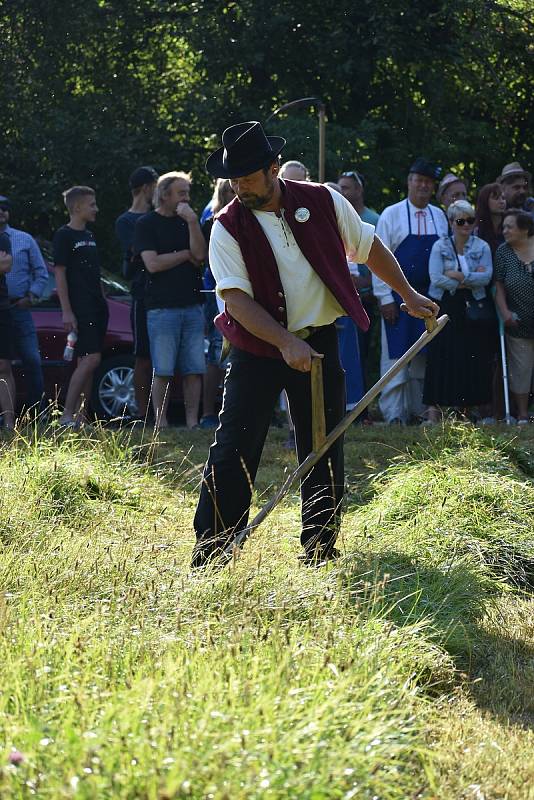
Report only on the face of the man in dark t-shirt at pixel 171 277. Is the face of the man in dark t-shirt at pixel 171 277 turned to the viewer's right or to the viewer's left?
to the viewer's right

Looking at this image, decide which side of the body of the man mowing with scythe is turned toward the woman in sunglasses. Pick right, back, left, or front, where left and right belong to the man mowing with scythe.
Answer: back

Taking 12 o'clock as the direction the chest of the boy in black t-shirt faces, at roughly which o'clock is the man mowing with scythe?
The man mowing with scythe is roughly at 1 o'clock from the boy in black t-shirt.

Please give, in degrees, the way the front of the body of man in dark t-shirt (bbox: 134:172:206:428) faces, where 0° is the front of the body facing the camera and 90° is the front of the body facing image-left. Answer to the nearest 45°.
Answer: approximately 315°

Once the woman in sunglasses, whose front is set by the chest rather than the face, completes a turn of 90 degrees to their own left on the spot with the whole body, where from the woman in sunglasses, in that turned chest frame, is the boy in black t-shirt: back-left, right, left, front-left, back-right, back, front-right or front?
back

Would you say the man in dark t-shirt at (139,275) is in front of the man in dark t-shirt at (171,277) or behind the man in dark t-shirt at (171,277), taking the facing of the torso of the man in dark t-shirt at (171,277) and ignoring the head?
behind

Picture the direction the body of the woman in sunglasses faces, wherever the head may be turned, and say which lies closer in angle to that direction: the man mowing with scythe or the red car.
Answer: the man mowing with scythe

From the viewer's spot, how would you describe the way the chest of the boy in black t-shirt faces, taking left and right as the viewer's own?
facing the viewer and to the right of the viewer

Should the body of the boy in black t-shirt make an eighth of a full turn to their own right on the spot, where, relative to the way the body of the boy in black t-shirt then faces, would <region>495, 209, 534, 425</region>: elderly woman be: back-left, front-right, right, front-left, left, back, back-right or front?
left

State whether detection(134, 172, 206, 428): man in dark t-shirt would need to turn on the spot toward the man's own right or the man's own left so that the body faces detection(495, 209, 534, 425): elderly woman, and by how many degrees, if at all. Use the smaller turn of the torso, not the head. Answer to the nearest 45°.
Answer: approximately 45° to the man's own left

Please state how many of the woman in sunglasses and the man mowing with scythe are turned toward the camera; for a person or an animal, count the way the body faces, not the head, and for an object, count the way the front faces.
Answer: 2

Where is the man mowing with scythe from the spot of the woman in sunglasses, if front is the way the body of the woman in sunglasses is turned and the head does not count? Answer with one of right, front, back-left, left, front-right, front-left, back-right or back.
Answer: front

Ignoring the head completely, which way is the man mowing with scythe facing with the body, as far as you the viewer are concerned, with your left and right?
facing the viewer

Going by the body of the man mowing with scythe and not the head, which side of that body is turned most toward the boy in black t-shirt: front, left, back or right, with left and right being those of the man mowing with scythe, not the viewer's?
back

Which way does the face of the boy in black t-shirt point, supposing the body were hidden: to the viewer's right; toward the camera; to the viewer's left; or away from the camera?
to the viewer's right

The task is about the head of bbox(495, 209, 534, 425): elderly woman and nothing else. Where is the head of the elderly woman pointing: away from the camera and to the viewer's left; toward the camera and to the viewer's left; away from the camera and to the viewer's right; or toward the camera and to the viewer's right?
toward the camera and to the viewer's left

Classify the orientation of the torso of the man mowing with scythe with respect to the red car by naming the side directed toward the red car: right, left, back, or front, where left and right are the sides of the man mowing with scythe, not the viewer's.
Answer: back
